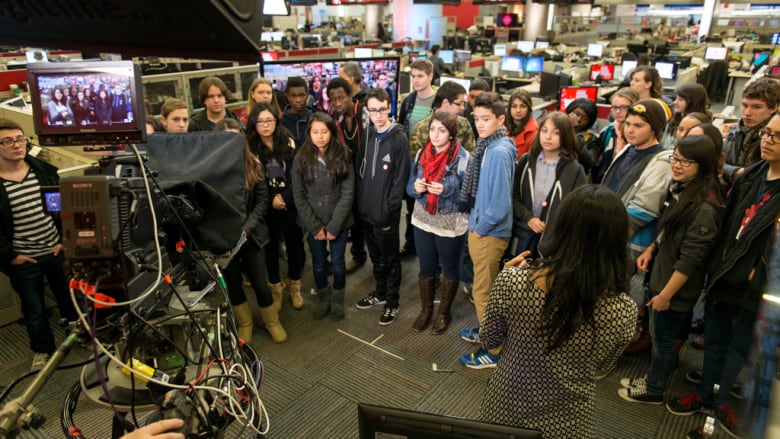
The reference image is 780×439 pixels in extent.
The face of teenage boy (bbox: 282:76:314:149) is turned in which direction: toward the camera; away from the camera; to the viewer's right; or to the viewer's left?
toward the camera

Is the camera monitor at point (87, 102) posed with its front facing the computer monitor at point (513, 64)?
no

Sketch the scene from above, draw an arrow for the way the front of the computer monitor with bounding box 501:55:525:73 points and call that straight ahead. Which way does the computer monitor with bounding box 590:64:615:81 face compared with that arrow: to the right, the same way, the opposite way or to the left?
the same way

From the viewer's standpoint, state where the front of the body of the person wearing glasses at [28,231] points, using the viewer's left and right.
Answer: facing the viewer and to the right of the viewer

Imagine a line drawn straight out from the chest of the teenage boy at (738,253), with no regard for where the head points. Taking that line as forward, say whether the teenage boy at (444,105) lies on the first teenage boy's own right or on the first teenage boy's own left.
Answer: on the first teenage boy's own right

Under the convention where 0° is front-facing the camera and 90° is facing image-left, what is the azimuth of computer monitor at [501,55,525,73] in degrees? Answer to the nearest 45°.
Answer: approximately 0°

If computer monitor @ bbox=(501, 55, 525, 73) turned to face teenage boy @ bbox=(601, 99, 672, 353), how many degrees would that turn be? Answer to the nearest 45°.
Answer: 0° — it already faces them

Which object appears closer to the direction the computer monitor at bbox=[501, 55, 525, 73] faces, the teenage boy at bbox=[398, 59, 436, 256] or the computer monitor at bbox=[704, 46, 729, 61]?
the teenage boy

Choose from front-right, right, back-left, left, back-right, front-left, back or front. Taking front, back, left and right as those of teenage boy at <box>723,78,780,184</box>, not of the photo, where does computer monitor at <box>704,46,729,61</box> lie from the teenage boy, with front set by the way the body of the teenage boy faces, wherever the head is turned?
back-right

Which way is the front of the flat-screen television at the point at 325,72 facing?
toward the camera
